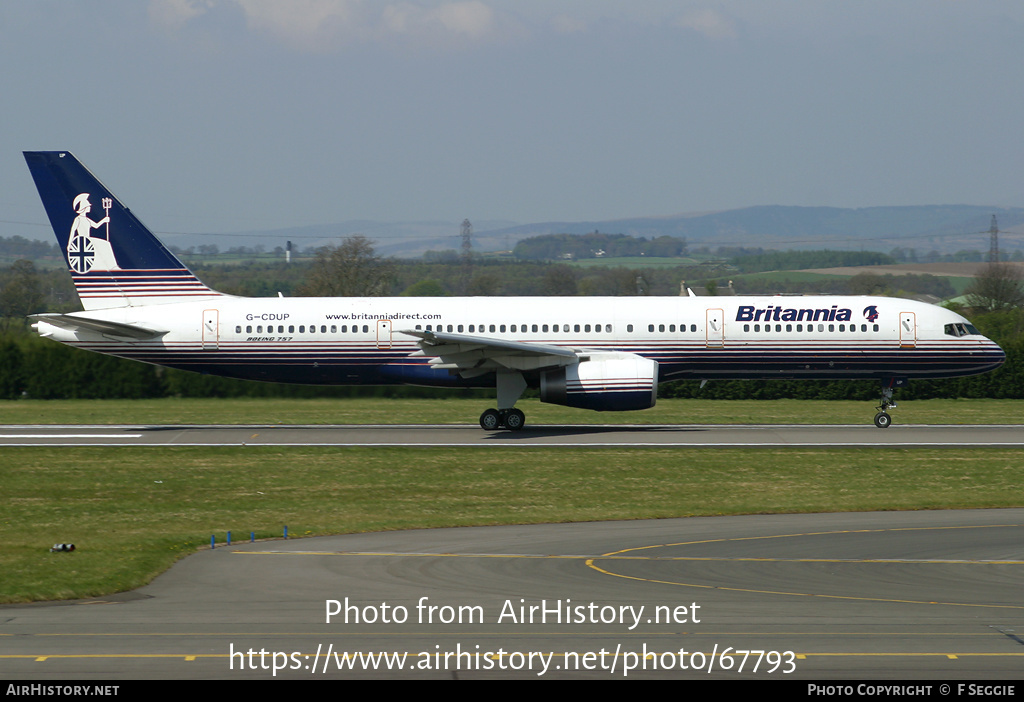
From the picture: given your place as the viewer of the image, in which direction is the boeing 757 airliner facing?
facing to the right of the viewer
